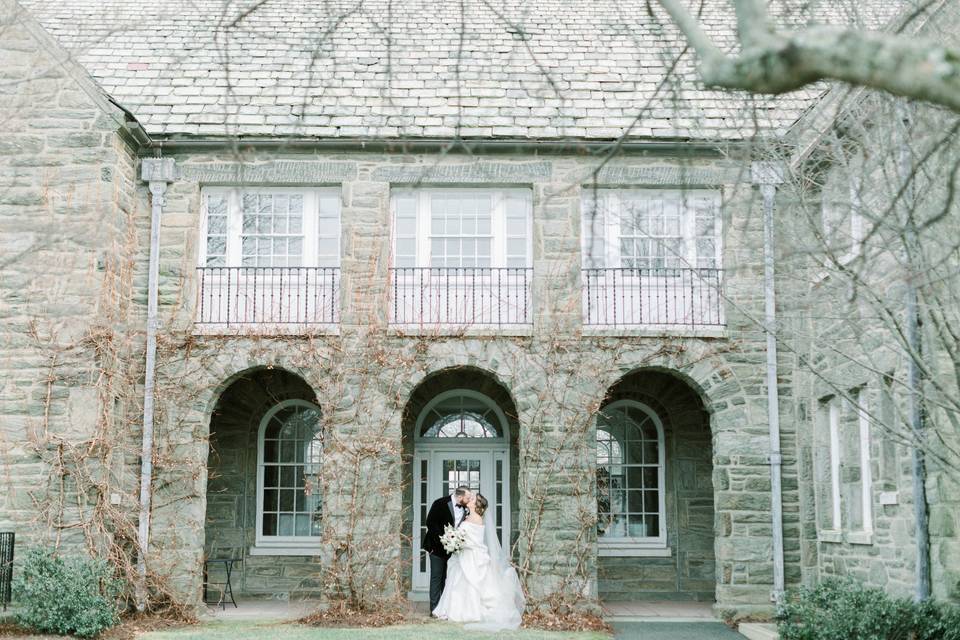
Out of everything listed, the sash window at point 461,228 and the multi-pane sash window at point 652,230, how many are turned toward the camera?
2

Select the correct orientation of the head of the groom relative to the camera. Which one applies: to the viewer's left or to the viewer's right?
to the viewer's right

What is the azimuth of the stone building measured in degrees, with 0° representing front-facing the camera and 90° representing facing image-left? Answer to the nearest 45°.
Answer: approximately 0°

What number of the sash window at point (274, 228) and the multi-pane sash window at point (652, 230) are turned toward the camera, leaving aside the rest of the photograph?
2

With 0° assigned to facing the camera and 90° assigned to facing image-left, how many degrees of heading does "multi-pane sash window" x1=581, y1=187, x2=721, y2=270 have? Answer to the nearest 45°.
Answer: approximately 0°

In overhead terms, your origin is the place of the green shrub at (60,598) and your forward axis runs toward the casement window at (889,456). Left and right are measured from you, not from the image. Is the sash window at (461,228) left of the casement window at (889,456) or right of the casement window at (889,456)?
left

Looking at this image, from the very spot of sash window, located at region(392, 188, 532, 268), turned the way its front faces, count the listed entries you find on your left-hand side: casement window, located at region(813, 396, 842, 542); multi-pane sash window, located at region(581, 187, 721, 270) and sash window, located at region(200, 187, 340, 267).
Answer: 2

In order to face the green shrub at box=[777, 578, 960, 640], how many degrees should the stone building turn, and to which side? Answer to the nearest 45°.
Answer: approximately 45° to its left

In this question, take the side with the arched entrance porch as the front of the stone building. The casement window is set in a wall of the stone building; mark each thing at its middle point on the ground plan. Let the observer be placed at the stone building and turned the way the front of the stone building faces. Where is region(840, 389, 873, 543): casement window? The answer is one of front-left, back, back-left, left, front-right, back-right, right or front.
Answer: left
